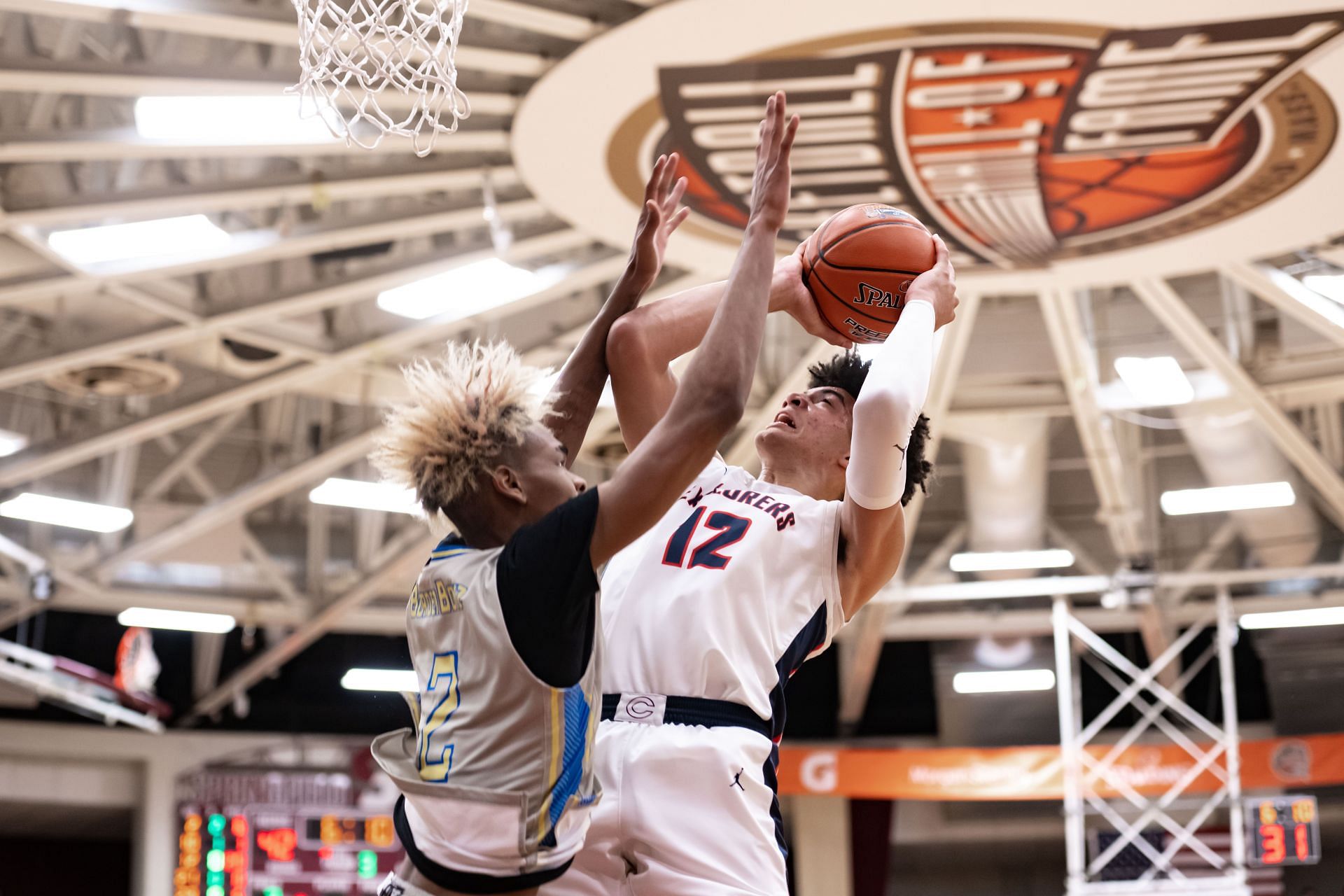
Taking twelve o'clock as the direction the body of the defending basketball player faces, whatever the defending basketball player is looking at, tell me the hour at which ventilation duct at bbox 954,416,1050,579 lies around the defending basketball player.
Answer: The ventilation duct is roughly at 11 o'clock from the defending basketball player.

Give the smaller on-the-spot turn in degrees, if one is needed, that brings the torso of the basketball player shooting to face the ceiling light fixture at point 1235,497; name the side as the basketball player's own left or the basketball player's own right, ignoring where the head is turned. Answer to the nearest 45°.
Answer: approximately 135° to the basketball player's own right

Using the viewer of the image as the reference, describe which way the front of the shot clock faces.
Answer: facing the viewer

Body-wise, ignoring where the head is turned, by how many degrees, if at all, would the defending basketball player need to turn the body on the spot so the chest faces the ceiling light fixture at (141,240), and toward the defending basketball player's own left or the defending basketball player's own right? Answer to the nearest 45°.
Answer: approximately 45° to the defending basketball player's own left

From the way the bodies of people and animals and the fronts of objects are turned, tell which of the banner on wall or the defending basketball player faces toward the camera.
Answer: the banner on wall

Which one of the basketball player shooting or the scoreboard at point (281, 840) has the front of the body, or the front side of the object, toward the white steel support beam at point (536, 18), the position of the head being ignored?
the scoreboard

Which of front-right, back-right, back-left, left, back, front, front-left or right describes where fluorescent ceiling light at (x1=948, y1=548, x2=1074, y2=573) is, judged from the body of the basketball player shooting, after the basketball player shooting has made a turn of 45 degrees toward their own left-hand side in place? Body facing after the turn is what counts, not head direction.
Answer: back

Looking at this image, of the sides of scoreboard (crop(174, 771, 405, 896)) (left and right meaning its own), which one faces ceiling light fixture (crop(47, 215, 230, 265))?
front

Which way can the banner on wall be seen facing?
toward the camera

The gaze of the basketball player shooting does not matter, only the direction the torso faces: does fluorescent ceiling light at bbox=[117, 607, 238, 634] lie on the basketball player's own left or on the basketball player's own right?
on the basketball player's own right

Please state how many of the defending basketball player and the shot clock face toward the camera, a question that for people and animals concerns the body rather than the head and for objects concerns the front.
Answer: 1

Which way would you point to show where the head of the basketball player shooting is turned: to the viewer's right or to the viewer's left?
to the viewer's left

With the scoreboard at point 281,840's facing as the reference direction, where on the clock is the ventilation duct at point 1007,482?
The ventilation duct is roughly at 10 o'clock from the scoreboard.

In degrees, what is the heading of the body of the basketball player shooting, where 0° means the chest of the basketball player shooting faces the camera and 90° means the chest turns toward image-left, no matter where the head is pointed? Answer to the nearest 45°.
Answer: approximately 45°
